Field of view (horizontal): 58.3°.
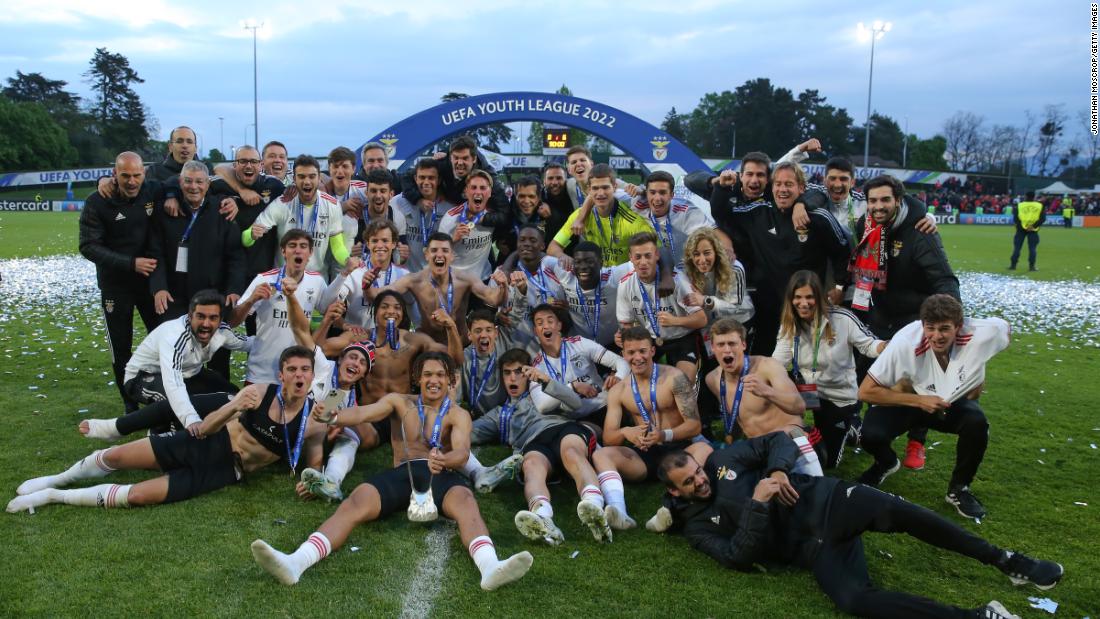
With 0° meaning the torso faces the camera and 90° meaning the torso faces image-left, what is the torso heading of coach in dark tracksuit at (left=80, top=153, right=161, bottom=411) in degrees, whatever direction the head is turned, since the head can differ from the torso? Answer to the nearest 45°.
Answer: approximately 315°

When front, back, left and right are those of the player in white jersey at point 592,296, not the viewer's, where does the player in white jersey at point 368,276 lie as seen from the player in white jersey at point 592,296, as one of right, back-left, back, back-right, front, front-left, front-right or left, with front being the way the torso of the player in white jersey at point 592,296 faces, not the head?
right

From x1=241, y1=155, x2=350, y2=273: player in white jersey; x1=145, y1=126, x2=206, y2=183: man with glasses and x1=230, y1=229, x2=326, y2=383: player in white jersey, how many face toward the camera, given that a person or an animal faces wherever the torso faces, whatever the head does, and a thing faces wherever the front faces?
3

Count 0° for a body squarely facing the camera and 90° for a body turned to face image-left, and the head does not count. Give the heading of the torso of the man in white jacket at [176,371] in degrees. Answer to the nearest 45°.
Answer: approximately 315°

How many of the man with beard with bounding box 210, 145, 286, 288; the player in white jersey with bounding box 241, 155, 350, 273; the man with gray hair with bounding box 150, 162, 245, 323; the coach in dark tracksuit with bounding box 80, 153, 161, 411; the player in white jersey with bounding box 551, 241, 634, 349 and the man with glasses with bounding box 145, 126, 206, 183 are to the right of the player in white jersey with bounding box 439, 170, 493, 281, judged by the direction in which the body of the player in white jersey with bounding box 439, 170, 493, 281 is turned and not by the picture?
5

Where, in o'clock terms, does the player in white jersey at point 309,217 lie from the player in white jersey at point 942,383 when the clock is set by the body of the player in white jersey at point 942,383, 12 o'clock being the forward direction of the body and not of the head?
the player in white jersey at point 309,217 is roughly at 3 o'clock from the player in white jersey at point 942,383.

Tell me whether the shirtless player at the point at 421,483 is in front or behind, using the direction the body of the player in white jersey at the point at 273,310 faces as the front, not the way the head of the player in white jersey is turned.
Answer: in front

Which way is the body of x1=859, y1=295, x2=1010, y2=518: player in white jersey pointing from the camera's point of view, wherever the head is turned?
toward the camera

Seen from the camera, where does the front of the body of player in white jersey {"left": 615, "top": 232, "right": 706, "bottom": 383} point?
toward the camera

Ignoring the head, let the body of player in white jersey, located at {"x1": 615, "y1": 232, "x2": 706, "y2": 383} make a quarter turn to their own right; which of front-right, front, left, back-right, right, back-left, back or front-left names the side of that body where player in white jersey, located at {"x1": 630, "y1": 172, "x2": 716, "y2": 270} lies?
right

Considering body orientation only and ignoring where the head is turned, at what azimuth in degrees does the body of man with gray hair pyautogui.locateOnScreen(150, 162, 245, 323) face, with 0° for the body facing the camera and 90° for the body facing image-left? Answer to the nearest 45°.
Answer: approximately 0°
